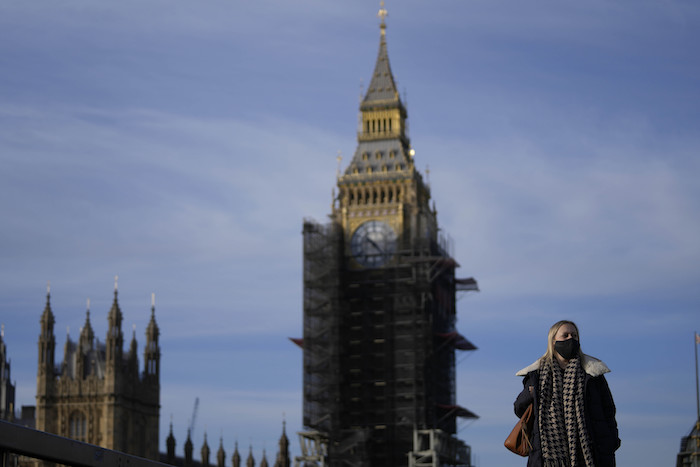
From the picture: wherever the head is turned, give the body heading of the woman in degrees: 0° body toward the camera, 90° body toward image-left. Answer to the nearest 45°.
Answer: approximately 0°
